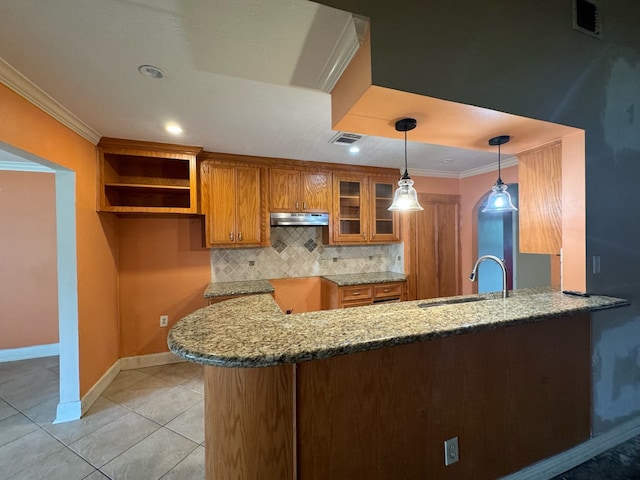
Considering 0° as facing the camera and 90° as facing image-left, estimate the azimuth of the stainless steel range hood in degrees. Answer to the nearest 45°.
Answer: approximately 0°

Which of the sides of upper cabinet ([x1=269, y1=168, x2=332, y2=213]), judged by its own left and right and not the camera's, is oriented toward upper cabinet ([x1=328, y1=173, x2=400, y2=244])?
left

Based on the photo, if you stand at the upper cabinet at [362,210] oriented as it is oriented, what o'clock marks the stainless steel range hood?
The stainless steel range hood is roughly at 2 o'clock from the upper cabinet.

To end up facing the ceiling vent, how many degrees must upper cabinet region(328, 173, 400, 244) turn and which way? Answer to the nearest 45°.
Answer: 0° — it already faces it

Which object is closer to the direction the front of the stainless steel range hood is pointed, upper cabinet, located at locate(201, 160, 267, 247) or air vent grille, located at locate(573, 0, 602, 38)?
the air vent grille
